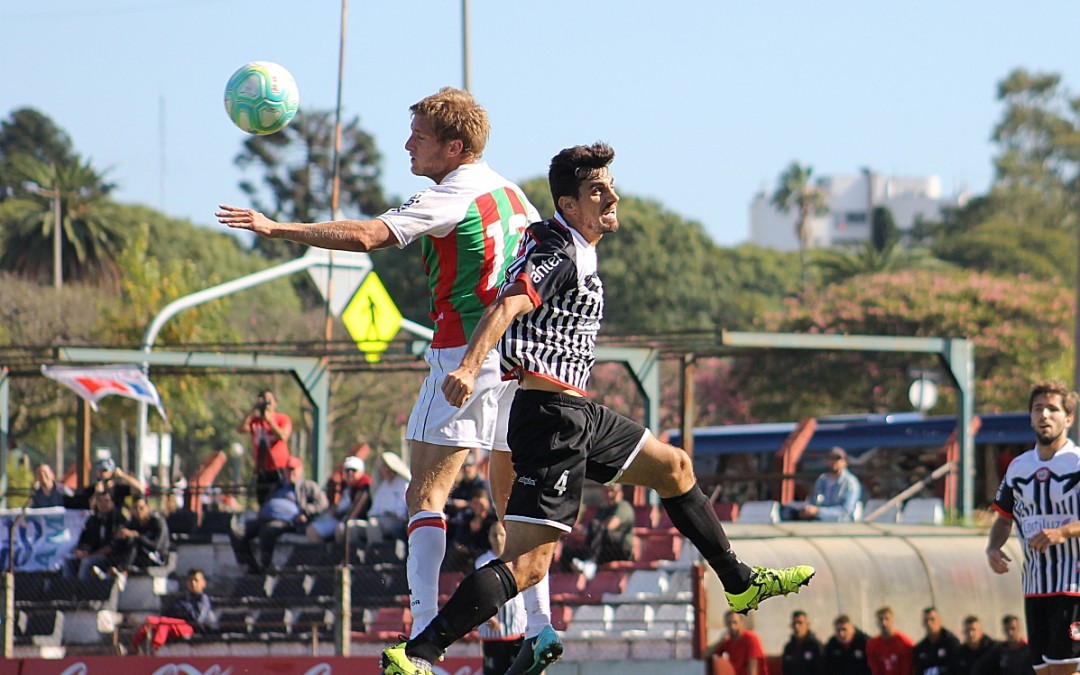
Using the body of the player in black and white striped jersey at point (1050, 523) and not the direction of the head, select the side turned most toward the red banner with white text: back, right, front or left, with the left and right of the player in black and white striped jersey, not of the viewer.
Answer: right

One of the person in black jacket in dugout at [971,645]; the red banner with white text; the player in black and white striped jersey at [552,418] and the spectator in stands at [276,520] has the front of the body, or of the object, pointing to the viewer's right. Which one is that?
the player in black and white striped jersey

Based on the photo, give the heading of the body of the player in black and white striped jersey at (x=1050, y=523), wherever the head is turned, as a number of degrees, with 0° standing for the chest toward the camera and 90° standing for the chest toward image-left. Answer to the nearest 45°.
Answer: approximately 0°

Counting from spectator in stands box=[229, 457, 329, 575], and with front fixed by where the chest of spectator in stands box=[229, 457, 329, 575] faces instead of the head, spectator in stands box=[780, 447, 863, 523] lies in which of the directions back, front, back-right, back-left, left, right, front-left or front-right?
back-left

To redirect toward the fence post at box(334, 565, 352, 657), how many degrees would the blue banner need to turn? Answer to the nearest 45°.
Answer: approximately 45° to its left

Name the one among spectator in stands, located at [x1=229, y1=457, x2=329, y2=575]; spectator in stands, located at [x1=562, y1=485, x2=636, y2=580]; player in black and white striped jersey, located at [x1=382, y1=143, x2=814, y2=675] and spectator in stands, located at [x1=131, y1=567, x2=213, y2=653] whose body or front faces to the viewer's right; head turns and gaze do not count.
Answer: the player in black and white striped jersey

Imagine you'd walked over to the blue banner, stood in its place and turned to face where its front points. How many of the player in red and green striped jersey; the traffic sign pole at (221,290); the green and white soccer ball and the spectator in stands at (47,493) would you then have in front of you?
2

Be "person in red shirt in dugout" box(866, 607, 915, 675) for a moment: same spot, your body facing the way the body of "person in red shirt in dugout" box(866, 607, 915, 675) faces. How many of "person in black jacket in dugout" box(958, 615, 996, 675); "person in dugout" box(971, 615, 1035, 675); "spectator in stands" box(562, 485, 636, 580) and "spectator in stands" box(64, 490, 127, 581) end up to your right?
2

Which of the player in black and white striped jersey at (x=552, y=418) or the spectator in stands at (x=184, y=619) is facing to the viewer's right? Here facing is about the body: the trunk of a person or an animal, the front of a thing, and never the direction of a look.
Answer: the player in black and white striped jersey

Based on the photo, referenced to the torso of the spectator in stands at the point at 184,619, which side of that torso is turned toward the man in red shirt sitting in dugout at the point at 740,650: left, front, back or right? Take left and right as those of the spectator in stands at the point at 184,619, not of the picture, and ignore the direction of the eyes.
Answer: left
